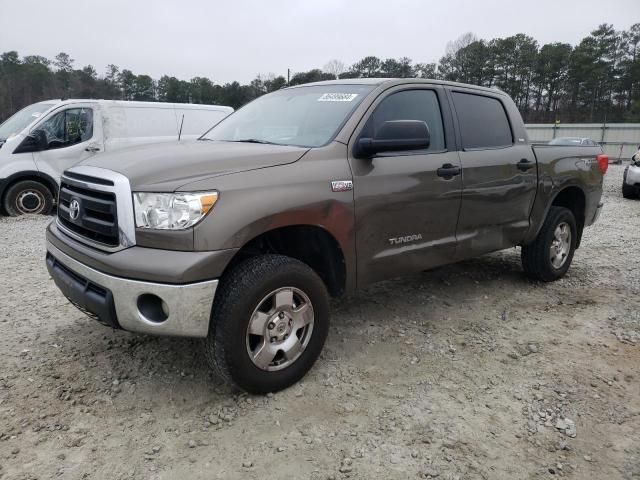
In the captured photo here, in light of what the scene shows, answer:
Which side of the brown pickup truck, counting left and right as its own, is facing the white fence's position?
back

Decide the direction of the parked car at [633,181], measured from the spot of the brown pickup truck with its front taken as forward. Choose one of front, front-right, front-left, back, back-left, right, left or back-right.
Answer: back

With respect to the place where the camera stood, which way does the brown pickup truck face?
facing the viewer and to the left of the viewer

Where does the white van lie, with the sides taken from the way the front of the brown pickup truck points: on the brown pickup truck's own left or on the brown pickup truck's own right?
on the brown pickup truck's own right
